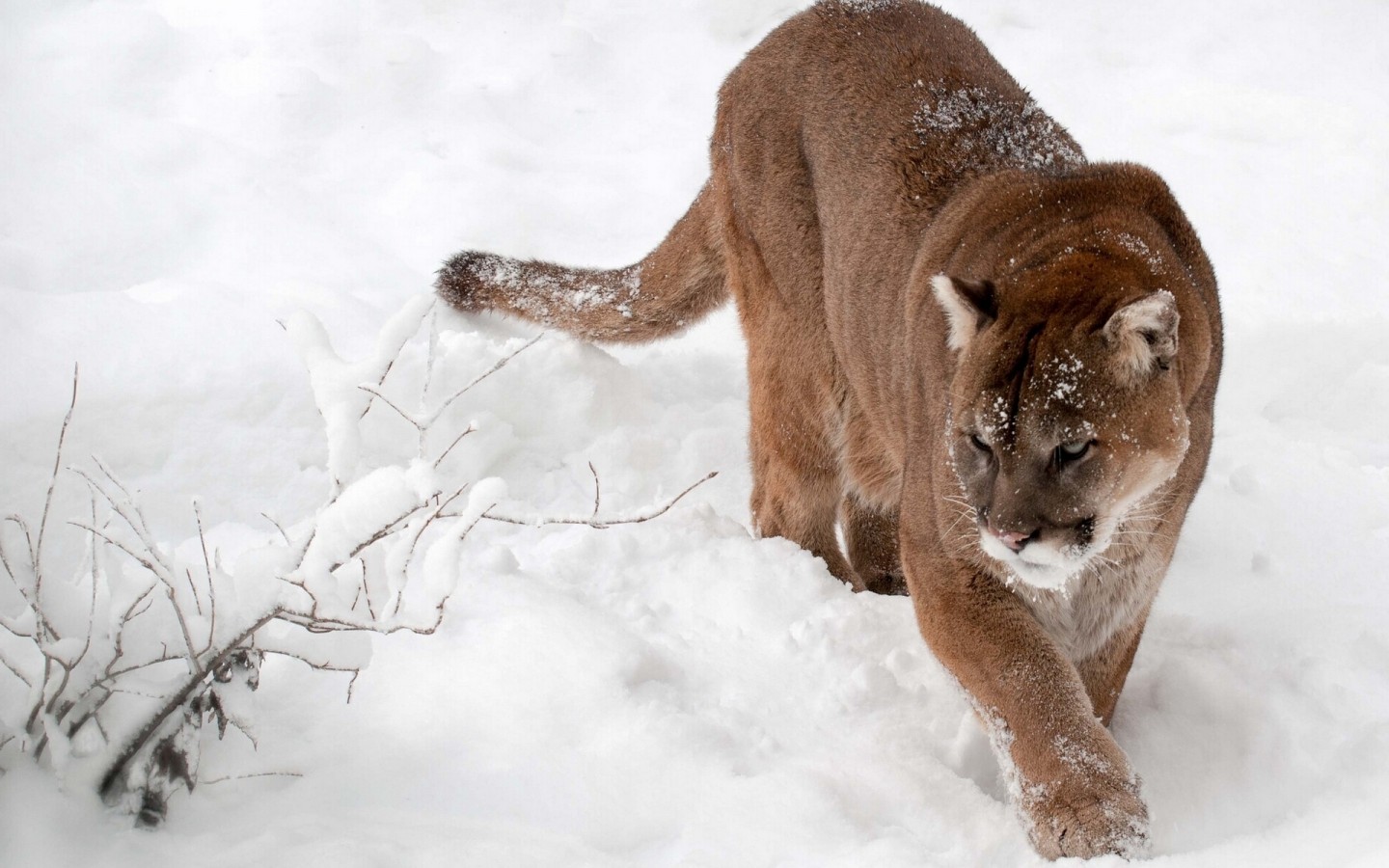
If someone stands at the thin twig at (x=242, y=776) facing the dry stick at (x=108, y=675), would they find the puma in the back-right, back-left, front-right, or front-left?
back-right

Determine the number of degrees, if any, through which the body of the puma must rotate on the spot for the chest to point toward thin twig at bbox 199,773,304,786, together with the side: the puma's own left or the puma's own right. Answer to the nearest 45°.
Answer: approximately 90° to the puma's own right

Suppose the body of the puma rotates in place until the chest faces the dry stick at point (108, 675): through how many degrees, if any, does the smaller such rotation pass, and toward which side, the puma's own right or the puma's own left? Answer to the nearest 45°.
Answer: approximately 90° to the puma's own right

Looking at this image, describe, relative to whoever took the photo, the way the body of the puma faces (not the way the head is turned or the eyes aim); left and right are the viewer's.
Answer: facing the viewer and to the right of the viewer

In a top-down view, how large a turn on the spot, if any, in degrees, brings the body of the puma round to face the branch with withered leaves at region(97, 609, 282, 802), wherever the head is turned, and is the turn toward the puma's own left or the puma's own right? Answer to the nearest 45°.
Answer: approximately 90° to the puma's own right
